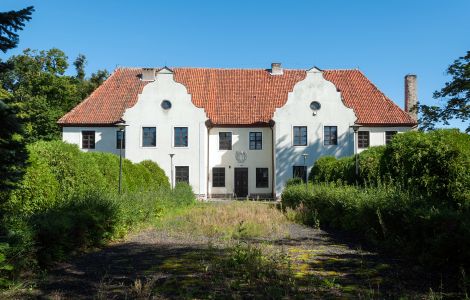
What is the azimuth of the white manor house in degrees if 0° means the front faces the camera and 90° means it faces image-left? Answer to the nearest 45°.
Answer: approximately 0°

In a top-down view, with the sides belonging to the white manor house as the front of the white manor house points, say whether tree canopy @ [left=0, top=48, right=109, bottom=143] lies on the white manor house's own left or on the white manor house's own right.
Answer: on the white manor house's own right

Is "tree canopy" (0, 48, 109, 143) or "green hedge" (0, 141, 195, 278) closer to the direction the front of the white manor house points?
the green hedge

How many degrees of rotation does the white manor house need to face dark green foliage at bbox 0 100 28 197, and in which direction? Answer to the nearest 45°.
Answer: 0° — it already faces it

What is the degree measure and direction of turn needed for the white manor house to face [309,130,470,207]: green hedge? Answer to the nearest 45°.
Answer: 0° — it already faces it
